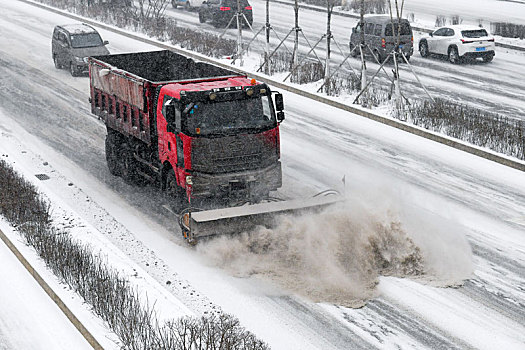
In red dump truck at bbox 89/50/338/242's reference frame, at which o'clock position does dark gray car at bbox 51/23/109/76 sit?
The dark gray car is roughly at 7 o'clock from the red dump truck.

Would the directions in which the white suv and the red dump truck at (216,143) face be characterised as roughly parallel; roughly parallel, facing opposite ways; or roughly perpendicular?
roughly parallel, facing opposite ways

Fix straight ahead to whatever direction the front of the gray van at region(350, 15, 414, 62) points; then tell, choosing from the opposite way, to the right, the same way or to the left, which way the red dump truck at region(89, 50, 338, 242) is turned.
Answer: the opposite way

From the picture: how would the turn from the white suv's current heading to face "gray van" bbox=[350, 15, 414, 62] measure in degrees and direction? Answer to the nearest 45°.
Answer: approximately 45° to its left

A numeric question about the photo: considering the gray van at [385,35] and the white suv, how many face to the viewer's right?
0

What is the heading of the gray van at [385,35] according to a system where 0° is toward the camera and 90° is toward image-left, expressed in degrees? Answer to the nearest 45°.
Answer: approximately 135°

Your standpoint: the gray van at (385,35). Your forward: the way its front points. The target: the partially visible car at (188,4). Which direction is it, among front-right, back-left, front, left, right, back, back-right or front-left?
front

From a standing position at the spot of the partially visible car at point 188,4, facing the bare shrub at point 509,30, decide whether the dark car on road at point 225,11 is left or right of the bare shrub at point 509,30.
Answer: right

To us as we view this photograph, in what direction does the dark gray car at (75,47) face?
facing the viewer and to the right of the viewer

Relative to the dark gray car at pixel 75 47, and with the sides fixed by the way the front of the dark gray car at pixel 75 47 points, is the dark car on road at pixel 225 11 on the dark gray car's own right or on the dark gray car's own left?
on the dark gray car's own left

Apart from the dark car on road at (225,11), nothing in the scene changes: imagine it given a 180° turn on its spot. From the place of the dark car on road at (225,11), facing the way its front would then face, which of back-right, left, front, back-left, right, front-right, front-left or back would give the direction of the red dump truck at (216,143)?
front-right

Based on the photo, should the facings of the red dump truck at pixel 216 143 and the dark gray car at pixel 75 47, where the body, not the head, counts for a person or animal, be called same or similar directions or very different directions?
same or similar directions

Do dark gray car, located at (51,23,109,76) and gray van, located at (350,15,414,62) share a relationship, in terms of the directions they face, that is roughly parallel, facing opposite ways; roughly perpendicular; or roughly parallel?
roughly parallel, facing opposite ways

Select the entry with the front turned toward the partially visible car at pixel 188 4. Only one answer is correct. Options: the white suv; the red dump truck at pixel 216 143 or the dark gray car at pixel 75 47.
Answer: the white suv

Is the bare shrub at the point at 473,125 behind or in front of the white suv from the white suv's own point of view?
behind

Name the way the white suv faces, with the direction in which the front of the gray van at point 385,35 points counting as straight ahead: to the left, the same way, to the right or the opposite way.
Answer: the same way

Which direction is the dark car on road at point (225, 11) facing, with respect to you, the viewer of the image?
facing away from the viewer and to the left of the viewer

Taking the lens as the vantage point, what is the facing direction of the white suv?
facing away from the viewer and to the left of the viewer

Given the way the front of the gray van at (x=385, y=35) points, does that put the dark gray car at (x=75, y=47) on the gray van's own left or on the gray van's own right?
on the gray van's own left

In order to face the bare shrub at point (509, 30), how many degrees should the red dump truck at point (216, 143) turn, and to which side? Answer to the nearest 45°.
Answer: approximately 90° to its left
